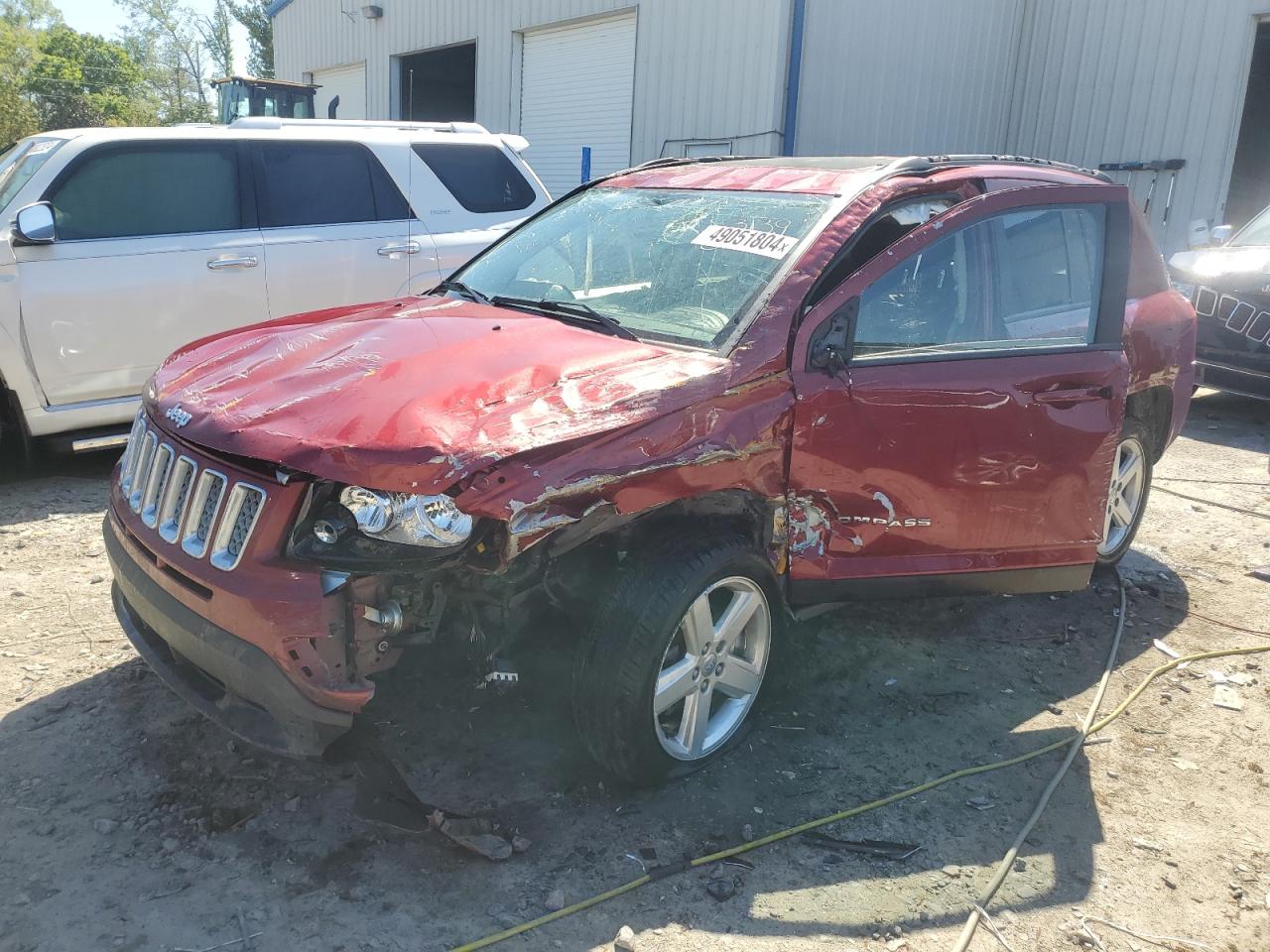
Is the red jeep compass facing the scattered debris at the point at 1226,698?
no

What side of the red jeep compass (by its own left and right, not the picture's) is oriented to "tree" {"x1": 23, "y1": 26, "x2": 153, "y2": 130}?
right

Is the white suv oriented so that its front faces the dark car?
no

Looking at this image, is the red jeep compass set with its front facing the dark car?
no

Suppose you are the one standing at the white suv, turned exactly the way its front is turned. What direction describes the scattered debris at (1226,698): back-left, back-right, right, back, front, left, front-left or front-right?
back-left

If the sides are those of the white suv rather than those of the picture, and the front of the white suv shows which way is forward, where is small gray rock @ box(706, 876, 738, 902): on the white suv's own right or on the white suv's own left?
on the white suv's own left

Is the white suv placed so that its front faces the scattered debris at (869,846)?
no

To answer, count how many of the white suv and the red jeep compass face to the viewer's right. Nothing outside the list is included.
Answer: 0

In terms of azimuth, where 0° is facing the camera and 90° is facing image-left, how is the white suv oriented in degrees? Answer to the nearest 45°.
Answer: approximately 90°

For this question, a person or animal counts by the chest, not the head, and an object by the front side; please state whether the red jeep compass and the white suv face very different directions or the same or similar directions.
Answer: same or similar directions

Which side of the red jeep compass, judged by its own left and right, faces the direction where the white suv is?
right

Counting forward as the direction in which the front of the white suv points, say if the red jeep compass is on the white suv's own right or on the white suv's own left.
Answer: on the white suv's own left

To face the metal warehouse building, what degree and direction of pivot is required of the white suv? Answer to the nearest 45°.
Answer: approximately 135° to its right

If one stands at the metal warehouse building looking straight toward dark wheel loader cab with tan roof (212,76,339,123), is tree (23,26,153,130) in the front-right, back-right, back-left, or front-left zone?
front-right
